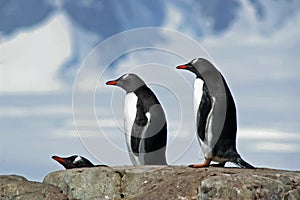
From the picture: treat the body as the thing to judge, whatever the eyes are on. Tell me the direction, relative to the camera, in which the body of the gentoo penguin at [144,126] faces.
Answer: to the viewer's left

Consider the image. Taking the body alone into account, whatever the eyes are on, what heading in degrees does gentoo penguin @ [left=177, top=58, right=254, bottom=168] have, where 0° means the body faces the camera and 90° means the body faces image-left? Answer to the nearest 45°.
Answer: approximately 90°

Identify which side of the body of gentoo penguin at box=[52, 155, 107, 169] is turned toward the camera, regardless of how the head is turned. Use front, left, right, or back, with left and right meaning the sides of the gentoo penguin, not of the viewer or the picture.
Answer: left

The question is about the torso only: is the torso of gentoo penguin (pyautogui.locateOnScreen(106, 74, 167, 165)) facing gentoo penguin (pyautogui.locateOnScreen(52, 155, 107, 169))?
yes

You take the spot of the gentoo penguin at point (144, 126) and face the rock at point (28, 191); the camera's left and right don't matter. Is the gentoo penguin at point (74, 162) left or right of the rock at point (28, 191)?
right
